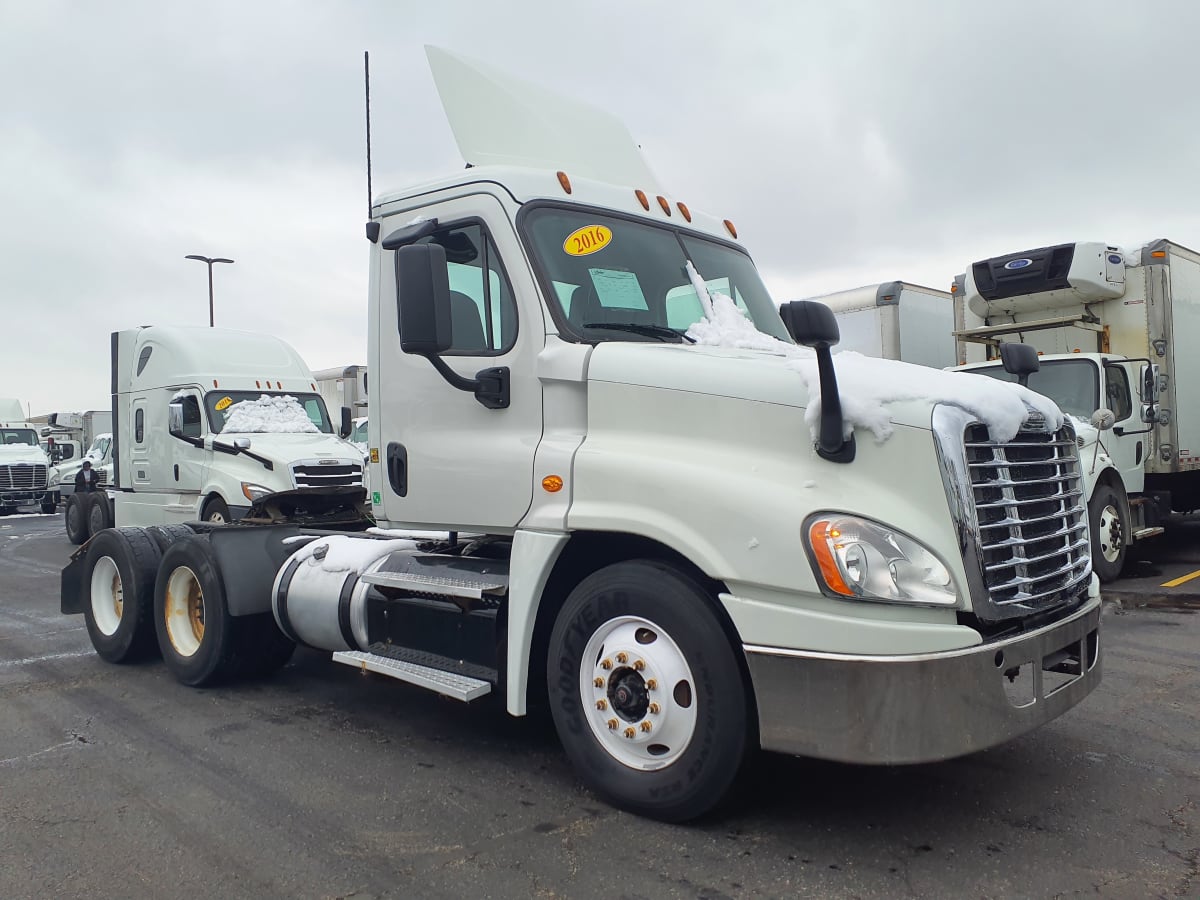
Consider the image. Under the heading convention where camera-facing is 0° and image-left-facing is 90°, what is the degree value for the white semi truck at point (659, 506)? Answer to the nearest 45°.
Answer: approximately 315°

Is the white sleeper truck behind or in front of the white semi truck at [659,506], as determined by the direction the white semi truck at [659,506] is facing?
behind

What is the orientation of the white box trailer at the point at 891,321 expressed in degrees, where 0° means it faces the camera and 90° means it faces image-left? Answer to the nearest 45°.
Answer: approximately 45°

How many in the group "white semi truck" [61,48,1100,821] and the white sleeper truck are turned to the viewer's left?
0

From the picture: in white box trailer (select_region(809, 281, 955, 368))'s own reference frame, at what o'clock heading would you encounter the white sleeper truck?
The white sleeper truck is roughly at 1 o'clock from the white box trailer.

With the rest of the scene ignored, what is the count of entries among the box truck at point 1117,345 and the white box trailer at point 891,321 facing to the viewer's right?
0

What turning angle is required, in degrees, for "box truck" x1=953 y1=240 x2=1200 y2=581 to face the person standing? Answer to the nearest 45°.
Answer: approximately 45° to its right

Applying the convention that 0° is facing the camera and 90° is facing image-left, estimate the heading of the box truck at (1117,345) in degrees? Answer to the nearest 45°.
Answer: approximately 45°

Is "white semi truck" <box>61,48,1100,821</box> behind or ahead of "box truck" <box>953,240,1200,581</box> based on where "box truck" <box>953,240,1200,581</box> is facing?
ahead

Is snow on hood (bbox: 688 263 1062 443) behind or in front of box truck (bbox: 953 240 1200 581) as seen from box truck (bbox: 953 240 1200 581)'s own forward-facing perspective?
in front

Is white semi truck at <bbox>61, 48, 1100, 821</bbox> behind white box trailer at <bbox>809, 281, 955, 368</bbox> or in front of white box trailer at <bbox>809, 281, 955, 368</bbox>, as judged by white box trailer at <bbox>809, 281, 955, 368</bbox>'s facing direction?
in front
